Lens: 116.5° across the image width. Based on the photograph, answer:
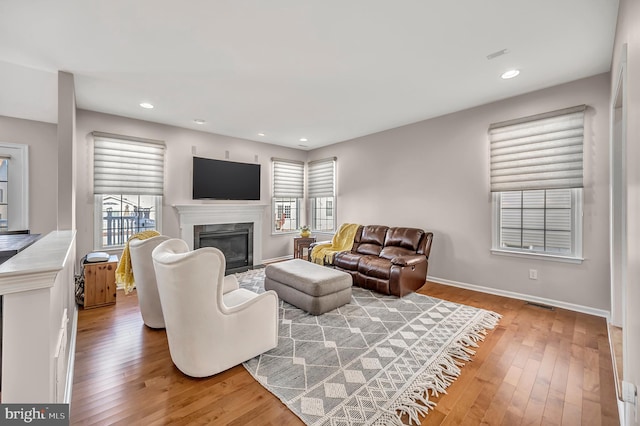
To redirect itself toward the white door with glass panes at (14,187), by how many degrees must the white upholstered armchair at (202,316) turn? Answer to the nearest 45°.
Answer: approximately 90° to its left

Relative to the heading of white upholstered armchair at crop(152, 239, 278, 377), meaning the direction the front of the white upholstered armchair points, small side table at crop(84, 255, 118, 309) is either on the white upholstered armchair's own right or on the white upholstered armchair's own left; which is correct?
on the white upholstered armchair's own left

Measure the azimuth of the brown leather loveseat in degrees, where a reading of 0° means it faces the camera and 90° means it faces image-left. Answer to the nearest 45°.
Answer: approximately 45°

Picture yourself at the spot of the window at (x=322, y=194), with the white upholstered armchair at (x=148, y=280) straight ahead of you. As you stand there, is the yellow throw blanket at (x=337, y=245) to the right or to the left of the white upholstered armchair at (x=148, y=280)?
left

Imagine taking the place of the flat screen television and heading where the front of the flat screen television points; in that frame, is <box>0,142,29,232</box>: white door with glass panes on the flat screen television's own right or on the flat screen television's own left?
on the flat screen television's own right

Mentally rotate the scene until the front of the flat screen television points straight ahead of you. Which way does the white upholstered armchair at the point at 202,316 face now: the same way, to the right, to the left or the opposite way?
to the left
